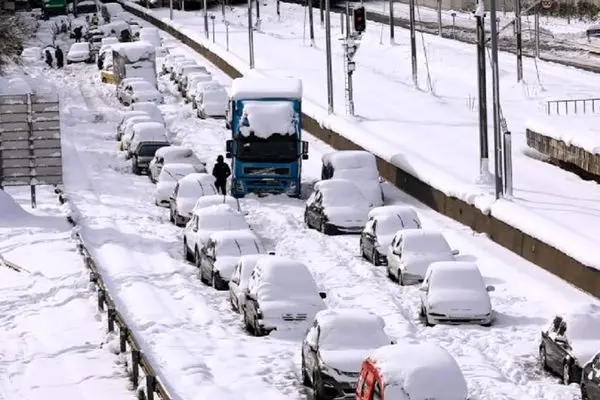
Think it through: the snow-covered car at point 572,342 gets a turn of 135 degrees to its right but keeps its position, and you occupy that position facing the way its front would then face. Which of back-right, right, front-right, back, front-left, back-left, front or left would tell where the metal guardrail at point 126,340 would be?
front

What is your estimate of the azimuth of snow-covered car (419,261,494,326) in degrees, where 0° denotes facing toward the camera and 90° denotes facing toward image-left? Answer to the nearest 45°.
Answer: approximately 0°

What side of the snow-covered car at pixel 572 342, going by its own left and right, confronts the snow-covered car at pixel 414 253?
back

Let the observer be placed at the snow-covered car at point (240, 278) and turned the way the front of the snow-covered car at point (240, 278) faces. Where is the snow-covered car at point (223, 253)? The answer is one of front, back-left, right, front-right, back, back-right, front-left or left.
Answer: back-left

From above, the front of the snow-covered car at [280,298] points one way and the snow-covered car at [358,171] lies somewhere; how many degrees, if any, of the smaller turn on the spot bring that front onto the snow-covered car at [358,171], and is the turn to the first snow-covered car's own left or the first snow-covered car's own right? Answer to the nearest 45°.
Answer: approximately 135° to the first snow-covered car's own left

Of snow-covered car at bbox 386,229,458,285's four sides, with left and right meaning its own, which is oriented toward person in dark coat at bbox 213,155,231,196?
back

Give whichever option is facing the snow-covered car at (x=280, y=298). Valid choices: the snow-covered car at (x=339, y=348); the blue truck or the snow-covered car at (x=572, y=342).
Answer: the blue truck

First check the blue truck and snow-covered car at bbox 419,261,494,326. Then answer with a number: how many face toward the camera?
2

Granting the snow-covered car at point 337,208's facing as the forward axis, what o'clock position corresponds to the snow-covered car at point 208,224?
the snow-covered car at point 208,224 is roughly at 3 o'clock from the snow-covered car at point 337,208.

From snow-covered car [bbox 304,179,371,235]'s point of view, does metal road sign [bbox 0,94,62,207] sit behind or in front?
behind

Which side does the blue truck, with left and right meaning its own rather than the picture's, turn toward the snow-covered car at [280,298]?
front

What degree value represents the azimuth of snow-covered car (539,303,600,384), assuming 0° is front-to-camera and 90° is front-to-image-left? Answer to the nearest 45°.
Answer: approximately 315°

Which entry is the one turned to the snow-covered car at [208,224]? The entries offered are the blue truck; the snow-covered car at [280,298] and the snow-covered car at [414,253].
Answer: the blue truck

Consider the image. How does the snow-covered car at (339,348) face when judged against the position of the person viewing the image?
facing the viewer and to the right of the viewer
